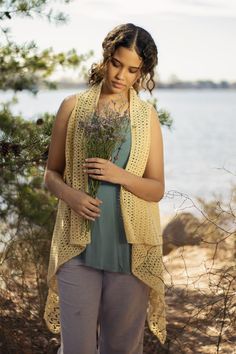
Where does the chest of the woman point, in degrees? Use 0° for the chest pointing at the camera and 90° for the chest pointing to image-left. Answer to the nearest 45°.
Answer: approximately 0°
